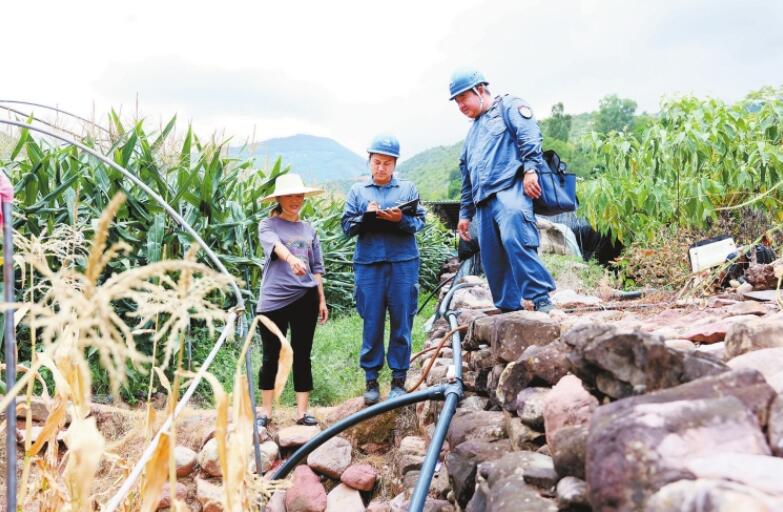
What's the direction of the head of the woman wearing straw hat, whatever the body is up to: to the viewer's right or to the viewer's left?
to the viewer's right

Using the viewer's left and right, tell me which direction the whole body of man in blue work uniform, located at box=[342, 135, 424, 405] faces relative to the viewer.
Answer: facing the viewer

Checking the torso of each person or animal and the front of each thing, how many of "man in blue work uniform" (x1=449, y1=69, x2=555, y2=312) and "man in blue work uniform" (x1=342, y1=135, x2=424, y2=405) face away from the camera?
0

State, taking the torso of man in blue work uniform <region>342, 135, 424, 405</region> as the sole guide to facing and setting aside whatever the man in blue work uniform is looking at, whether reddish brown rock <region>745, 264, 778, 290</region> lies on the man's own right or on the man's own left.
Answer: on the man's own left

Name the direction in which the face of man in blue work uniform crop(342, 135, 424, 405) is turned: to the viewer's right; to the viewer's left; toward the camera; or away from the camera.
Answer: toward the camera

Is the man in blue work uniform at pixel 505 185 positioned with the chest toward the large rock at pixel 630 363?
no

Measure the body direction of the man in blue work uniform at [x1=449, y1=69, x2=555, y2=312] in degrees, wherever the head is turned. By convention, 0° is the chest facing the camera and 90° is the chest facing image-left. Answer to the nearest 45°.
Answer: approximately 45°

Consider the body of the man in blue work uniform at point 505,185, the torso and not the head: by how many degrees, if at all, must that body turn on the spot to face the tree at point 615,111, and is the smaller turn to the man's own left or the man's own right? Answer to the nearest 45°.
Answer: approximately 135° to the man's own right

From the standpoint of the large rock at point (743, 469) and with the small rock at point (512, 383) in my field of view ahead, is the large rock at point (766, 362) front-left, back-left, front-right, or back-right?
front-right

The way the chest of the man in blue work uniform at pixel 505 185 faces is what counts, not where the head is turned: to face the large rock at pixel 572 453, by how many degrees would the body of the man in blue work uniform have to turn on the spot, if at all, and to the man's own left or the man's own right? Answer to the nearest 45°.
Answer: approximately 45° to the man's own left

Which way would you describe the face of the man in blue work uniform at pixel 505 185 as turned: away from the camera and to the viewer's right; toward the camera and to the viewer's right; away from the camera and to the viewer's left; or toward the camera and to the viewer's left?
toward the camera and to the viewer's left

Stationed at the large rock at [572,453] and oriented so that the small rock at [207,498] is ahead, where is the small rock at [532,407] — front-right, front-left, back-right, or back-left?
front-right
